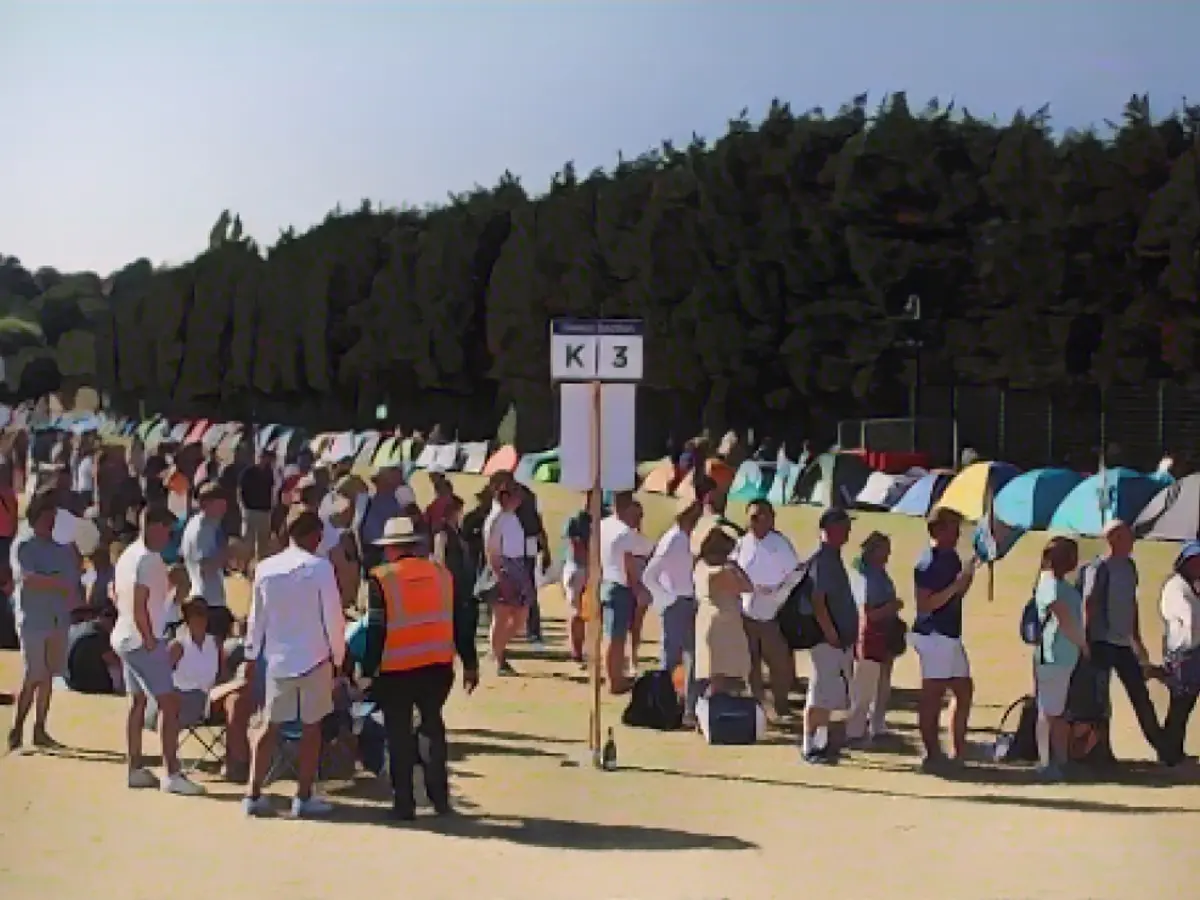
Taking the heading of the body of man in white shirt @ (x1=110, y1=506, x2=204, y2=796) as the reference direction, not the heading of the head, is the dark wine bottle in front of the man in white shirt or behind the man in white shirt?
in front

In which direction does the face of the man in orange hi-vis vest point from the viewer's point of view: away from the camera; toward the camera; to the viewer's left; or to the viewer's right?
away from the camera

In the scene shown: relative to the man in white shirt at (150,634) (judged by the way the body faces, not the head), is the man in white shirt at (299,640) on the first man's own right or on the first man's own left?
on the first man's own right

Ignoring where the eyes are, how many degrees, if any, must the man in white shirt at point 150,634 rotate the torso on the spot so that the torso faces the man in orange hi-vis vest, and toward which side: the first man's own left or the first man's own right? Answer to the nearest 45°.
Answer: approximately 45° to the first man's own right
